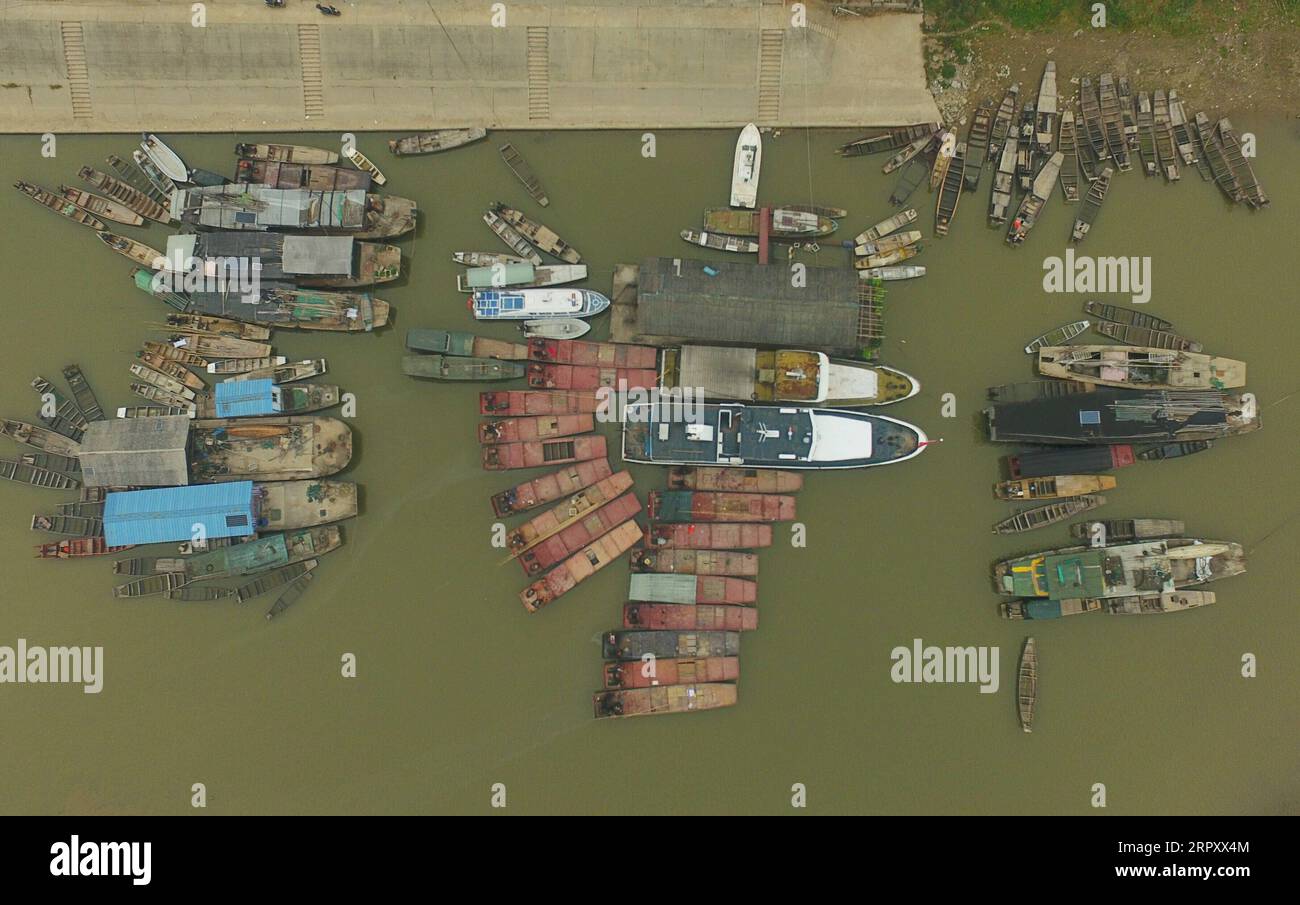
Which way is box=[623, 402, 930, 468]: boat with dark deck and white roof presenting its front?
to the viewer's right

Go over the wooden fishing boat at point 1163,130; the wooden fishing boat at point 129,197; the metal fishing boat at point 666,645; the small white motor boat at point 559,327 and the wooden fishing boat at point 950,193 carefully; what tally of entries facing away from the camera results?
2

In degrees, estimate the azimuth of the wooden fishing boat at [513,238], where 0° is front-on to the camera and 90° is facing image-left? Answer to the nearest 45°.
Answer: approximately 315°

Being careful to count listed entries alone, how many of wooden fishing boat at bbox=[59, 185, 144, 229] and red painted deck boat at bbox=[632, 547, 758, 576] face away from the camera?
0

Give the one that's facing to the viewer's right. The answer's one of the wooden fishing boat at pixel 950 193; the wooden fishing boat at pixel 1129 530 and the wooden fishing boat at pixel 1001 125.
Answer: the wooden fishing boat at pixel 1129 530

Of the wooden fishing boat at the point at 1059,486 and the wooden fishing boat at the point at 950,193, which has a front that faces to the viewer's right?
the wooden fishing boat at the point at 1059,486

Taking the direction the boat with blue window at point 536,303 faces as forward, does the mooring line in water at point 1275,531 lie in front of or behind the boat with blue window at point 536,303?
in front

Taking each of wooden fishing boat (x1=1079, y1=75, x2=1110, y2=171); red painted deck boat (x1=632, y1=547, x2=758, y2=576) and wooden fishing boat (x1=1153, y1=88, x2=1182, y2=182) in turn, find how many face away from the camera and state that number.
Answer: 2

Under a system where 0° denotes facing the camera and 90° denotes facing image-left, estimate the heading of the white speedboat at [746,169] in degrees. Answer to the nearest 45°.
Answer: approximately 180°

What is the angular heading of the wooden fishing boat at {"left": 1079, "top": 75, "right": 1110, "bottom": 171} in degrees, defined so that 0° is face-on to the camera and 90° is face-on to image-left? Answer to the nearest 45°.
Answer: approximately 180°
